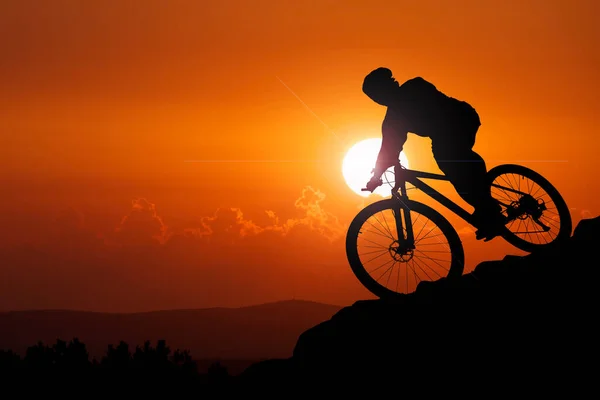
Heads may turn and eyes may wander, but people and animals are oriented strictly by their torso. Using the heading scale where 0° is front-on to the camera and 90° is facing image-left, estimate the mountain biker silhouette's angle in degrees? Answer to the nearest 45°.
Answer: approximately 90°
